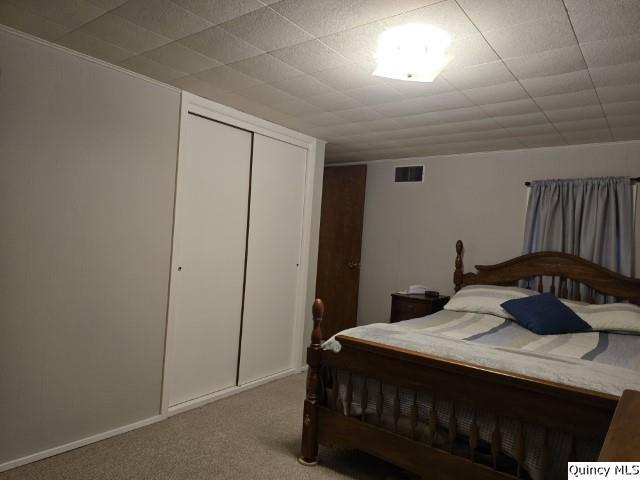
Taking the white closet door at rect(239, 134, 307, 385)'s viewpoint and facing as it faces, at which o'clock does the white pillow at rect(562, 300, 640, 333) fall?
The white pillow is roughly at 11 o'clock from the white closet door.

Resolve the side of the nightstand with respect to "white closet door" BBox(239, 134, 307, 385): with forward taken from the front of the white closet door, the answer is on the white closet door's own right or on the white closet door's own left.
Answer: on the white closet door's own left

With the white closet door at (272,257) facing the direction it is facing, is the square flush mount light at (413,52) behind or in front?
in front

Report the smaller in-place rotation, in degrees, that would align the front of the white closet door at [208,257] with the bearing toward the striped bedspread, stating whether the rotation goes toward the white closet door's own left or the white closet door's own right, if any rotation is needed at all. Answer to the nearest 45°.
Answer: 0° — it already faces it

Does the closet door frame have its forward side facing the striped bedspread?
yes

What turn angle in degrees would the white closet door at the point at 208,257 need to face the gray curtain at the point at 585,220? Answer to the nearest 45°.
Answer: approximately 45° to its left

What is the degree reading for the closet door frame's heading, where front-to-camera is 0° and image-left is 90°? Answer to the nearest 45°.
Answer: approximately 315°

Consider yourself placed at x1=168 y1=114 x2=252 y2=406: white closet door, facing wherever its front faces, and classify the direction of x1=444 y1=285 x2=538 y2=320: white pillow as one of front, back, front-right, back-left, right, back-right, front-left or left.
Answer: front-left

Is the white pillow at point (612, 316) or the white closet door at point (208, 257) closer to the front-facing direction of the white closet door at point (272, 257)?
the white pillow
